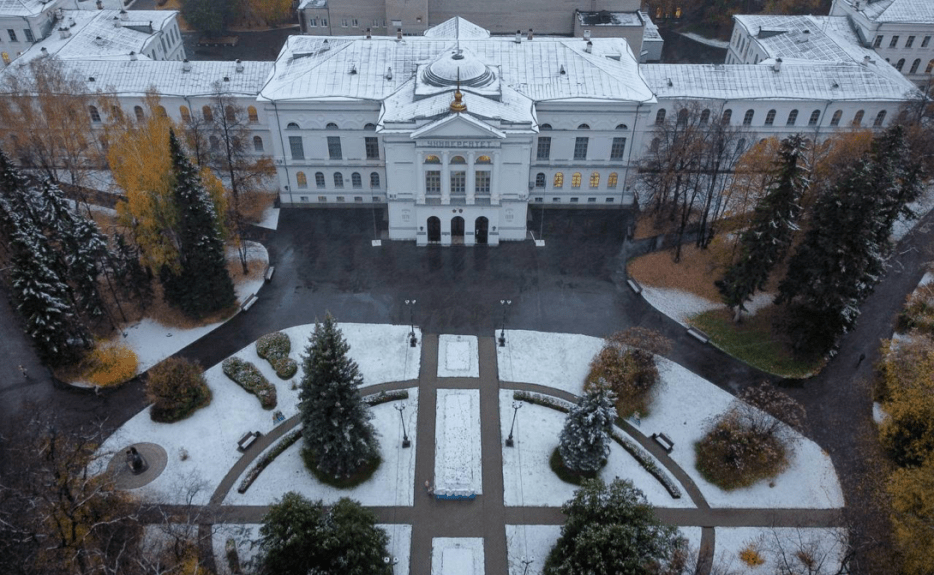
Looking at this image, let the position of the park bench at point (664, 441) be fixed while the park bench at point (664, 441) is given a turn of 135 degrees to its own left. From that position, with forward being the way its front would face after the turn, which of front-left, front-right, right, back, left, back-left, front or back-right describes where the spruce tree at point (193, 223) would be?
back

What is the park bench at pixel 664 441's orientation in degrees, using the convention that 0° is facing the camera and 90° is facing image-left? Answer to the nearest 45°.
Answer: approximately 45°

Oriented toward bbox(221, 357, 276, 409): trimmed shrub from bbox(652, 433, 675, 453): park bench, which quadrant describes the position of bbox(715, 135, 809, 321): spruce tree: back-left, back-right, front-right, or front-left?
back-right

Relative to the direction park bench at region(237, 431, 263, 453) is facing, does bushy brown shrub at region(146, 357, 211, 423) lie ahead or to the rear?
to the rear

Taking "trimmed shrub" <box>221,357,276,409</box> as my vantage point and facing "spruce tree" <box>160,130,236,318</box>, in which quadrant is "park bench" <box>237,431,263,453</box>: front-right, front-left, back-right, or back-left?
back-left

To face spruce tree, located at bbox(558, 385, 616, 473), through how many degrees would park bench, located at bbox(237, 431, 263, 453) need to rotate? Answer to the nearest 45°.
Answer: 0° — it already faces it

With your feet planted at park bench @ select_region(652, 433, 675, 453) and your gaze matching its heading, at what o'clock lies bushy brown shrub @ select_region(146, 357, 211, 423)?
The bushy brown shrub is roughly at 1 o'clock from the park bench.

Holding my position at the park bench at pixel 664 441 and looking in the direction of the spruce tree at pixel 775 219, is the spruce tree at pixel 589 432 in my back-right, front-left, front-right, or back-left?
back-left

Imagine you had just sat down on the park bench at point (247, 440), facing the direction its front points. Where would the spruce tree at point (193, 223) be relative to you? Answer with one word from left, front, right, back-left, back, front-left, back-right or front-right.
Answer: back-left

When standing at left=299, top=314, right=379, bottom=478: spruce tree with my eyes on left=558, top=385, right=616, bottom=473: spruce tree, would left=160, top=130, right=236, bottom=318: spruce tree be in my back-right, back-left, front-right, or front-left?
back-left

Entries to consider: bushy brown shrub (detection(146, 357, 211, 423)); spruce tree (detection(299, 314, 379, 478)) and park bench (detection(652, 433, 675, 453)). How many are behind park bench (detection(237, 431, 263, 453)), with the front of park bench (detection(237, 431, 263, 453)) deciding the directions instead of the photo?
1
